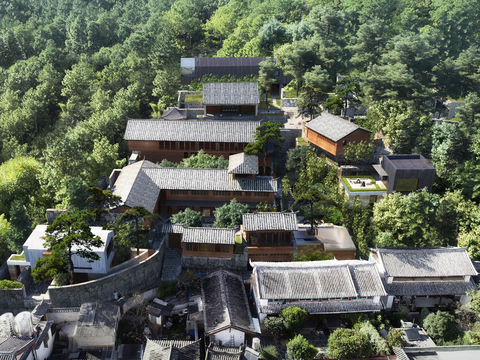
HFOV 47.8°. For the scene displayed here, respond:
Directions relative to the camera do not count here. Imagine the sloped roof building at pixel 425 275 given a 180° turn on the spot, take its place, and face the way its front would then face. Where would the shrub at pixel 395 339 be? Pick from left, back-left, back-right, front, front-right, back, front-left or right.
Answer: back

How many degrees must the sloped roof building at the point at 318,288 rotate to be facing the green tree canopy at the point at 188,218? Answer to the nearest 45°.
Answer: approximately 135° to its right

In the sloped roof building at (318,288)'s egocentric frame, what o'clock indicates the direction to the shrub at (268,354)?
The shrub is roughly at 1 o'clock from the sloped roof building.

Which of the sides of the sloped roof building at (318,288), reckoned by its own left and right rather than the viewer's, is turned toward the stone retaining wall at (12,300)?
right

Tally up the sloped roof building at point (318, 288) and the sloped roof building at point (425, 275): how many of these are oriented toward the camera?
2

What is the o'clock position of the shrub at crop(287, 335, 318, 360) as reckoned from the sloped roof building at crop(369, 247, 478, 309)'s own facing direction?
The shrub is roughly at 1 o'clock from the sloped roof building.

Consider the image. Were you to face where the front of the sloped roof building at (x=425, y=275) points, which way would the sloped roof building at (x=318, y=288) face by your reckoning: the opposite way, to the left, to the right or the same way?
the same way

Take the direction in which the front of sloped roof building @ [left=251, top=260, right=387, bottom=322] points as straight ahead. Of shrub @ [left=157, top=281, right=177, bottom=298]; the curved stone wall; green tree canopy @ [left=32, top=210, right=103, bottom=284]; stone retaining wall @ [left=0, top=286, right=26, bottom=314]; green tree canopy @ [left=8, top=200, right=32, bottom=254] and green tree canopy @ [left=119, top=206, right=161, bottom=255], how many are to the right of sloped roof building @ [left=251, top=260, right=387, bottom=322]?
6

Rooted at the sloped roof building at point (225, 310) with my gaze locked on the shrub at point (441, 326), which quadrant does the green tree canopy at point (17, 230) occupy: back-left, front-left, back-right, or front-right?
back-left

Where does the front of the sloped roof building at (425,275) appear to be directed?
toward the camera

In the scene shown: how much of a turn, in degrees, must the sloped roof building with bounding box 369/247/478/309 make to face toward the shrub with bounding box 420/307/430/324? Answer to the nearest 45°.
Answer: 0° — it already faces it

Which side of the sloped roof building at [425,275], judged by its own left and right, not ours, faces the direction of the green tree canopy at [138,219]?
right

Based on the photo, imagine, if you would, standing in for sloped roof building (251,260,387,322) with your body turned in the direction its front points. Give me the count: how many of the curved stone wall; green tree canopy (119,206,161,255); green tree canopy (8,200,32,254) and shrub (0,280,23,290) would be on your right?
4

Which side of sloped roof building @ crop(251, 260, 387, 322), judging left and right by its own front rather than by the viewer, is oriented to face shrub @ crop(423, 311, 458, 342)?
left

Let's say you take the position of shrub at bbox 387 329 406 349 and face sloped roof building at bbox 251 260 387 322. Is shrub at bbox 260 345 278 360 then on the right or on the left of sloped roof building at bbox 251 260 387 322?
left
